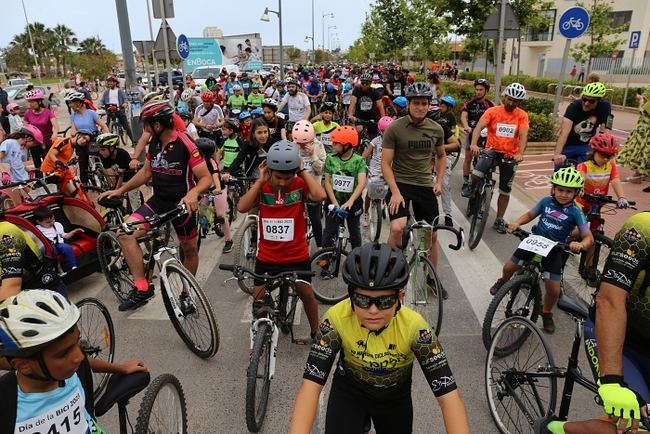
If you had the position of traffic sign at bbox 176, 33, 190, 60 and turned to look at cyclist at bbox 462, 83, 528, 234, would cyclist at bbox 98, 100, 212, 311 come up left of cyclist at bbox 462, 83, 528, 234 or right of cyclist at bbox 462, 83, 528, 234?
right

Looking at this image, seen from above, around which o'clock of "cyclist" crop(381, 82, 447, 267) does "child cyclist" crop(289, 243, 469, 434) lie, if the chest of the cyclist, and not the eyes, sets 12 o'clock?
The child cyclist is roughly at 12 o'clock from the cyclist.

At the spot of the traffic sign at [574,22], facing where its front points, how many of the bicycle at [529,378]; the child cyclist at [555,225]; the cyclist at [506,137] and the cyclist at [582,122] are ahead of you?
4

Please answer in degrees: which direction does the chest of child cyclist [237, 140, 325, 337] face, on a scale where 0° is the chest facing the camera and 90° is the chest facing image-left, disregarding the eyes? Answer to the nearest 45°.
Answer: approximately 0°

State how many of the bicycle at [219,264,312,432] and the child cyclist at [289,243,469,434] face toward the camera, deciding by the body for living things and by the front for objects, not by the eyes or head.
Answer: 2

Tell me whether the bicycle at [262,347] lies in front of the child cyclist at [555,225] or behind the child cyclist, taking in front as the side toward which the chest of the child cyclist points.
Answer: in front

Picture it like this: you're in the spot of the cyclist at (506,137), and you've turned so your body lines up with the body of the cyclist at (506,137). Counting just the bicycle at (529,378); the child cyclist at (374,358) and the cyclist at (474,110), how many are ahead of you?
2

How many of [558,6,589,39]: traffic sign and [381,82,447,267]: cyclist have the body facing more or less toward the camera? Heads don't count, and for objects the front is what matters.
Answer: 2

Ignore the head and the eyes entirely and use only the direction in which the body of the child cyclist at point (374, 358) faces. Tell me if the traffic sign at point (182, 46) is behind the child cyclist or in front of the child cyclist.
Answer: behind

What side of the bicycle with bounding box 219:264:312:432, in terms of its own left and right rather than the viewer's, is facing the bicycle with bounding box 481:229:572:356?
left
